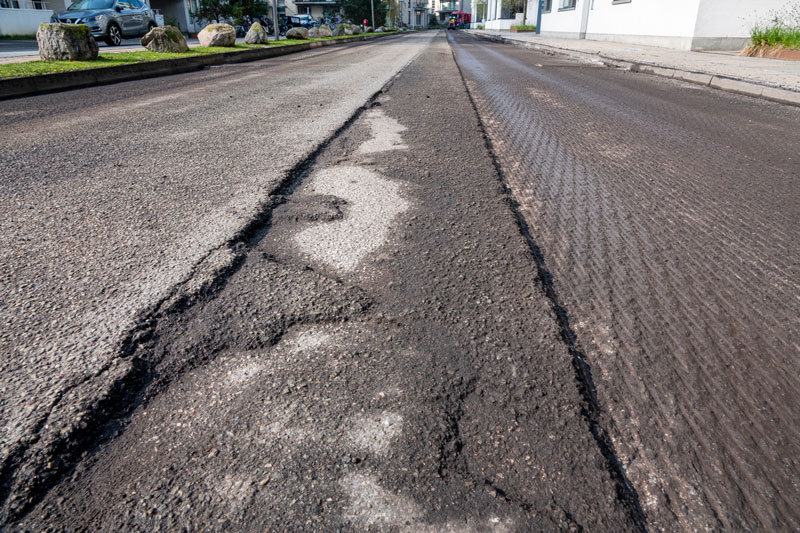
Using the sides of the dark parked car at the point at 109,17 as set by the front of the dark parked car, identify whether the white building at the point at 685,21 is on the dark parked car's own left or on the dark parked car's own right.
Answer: on the dark parked car's own left

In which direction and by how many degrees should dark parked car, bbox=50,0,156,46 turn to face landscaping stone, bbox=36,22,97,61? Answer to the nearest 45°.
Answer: approximately 45° to its left

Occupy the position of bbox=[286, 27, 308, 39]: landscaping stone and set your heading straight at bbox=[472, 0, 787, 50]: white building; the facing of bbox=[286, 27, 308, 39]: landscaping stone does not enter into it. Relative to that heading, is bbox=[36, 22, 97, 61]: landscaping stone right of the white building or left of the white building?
right

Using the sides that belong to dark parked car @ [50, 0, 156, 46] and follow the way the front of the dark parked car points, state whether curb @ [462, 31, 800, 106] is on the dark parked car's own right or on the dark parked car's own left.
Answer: on the dark parked car's own left

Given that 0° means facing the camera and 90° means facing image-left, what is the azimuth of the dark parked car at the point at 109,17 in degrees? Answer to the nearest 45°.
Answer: approximately 45°

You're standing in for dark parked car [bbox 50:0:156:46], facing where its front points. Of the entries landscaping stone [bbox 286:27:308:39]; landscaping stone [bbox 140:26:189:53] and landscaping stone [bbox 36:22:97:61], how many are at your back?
1

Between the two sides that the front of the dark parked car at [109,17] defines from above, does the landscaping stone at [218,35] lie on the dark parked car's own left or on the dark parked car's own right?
on the dark parked car's own left

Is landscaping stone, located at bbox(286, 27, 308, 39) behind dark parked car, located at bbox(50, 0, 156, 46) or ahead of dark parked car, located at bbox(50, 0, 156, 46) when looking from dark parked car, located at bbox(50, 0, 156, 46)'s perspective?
behind
